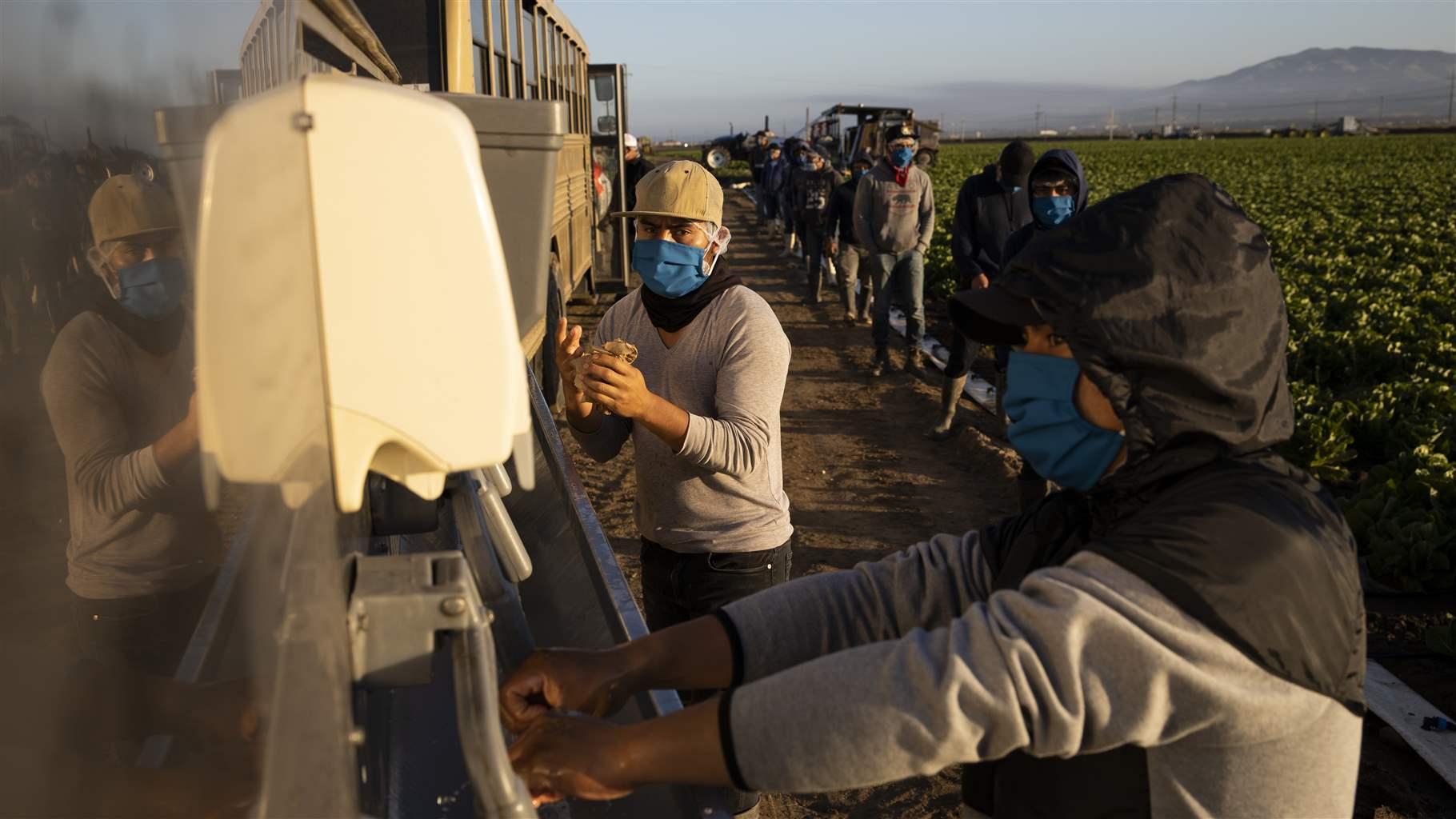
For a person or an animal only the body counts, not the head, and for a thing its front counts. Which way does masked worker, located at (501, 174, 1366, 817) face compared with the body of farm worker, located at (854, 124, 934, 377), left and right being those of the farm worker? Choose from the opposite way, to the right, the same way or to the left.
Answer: to the right

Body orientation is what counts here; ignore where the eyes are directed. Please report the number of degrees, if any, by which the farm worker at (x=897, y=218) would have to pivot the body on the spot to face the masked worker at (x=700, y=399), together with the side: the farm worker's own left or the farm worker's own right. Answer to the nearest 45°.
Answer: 0° — they already face them

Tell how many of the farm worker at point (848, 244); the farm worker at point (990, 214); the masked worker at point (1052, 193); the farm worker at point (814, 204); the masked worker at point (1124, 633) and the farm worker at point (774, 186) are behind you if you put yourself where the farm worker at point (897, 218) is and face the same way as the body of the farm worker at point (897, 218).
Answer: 3

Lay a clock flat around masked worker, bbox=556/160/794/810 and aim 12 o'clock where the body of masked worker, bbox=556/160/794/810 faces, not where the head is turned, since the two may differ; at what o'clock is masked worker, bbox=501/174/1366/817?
masked worker, bbox=501/174/1366/817 is roughly at 10 o'clock from masked worker, bbox=556/160/794/810.

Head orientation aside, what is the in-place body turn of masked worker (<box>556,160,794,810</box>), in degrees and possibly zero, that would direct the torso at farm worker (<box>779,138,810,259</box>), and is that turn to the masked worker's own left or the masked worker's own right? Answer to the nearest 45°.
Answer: approximately 135° to the masked worker's own right

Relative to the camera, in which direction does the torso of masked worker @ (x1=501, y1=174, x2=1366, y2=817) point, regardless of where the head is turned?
to the viewer's left

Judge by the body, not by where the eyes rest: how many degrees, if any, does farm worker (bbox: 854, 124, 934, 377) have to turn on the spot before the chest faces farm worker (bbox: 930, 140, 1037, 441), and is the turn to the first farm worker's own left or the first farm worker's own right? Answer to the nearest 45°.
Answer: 0° — they already face them

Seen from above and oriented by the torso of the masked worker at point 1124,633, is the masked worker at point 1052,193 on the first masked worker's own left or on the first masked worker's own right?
on the first masked worker's own right

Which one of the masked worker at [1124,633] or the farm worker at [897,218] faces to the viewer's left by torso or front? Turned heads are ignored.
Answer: the masked worker

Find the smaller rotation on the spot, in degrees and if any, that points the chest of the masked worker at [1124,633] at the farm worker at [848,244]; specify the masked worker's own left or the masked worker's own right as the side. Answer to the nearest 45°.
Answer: approximately 90° to the masked worker's own right

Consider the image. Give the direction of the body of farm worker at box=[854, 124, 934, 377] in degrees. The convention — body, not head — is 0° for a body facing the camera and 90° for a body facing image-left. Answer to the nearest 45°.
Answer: approximately 0°

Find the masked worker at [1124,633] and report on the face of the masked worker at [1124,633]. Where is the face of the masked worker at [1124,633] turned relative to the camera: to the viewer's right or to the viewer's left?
to the viewer's left

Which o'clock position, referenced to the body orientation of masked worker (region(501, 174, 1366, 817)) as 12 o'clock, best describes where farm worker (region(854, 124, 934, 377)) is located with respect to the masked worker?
The farm worker is roughly at 3 o'clock from the masked worker.
